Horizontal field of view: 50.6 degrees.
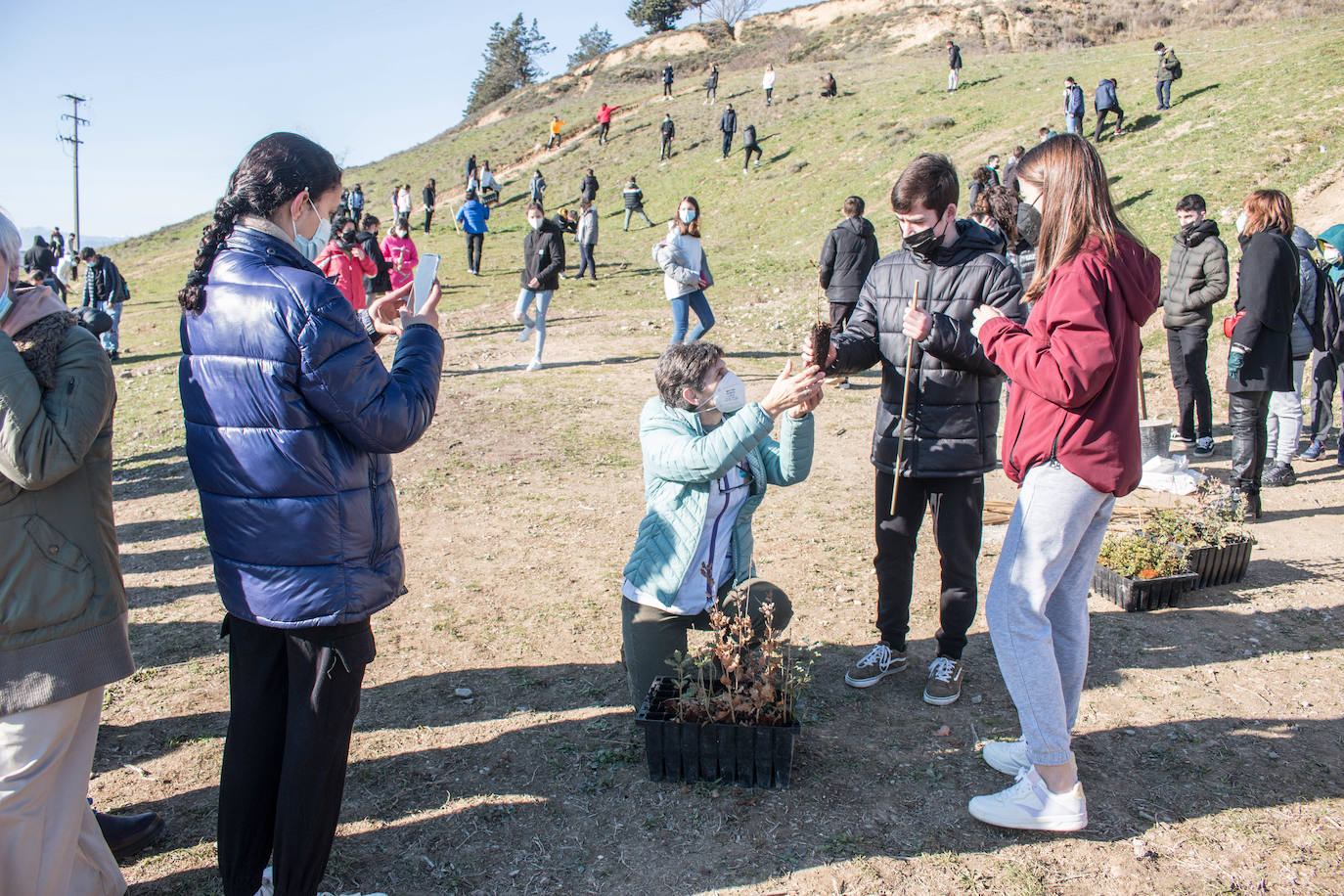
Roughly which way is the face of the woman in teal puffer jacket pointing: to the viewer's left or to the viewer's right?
to the viewer's right

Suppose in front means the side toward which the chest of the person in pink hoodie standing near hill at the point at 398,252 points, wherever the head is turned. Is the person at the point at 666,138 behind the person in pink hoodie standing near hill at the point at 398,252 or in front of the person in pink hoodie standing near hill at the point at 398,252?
behind

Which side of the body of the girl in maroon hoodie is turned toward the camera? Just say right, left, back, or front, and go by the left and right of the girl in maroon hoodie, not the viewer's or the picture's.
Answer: left

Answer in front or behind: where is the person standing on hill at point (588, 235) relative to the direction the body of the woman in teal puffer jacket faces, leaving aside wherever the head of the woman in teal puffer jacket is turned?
behind

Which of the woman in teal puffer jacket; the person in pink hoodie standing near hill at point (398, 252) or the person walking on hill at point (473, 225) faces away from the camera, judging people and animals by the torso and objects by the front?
the person walking on hill at point (473, 225)

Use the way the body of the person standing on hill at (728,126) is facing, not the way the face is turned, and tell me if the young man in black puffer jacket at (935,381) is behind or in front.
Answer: in front

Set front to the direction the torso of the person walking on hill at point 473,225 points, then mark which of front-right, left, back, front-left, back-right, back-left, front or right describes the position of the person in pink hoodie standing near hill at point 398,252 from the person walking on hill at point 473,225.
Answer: back

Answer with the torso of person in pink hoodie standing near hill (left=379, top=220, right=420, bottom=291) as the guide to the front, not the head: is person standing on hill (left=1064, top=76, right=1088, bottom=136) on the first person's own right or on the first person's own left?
on the first person's own left

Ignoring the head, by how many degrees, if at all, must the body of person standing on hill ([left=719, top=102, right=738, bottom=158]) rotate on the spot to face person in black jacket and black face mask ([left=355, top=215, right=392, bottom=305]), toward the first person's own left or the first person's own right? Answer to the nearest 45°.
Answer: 0° — they already face them
